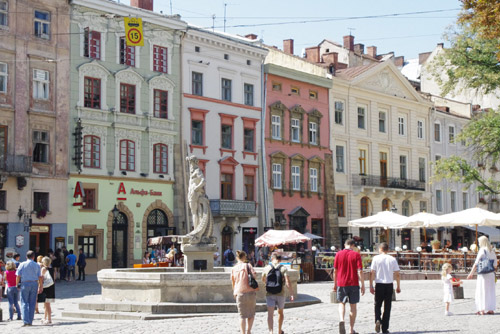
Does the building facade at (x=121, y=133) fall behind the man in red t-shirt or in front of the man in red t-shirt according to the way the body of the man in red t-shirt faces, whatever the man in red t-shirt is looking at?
in front

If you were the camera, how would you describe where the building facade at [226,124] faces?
facing the viewer and to the right of the viewer

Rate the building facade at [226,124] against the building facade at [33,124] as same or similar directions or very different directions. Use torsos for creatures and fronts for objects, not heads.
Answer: same or similar directions

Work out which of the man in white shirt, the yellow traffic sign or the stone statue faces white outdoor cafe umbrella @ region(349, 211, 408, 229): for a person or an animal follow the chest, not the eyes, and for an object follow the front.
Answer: the man in white shirt

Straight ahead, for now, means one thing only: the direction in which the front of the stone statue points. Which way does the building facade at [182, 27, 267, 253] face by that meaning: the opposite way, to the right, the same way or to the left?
to the left

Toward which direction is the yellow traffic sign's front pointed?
toward the camera

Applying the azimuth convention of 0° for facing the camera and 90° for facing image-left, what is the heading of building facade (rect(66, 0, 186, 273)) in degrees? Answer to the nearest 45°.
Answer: approximately 315°

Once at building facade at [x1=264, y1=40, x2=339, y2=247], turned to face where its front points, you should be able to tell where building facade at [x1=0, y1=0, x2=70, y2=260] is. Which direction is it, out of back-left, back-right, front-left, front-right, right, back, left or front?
right

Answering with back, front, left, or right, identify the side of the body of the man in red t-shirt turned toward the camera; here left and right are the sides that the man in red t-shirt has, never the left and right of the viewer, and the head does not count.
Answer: back

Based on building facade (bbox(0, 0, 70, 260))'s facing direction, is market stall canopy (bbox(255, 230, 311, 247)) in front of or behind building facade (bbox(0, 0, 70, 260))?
in front

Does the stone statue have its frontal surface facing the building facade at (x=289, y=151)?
no

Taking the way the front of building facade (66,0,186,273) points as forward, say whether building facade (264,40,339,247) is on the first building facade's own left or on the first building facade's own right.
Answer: on the first building facade's own left

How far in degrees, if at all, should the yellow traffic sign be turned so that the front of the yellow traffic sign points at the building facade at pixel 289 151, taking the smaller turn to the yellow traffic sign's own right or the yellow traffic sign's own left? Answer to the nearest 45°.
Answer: approximately 135° to the yellow traffic sign's own left

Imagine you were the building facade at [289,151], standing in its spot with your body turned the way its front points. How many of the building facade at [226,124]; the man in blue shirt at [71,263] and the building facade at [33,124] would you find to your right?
3

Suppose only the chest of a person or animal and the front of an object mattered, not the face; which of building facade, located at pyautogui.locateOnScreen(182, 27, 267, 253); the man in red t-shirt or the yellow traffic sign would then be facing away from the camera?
the man in red t-shirt

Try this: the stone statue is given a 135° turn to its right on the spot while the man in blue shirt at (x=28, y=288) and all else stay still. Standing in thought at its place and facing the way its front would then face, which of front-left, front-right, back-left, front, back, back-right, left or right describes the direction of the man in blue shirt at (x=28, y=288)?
back-left

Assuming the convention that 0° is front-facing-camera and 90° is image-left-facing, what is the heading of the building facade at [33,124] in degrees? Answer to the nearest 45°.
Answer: approximately 315°
